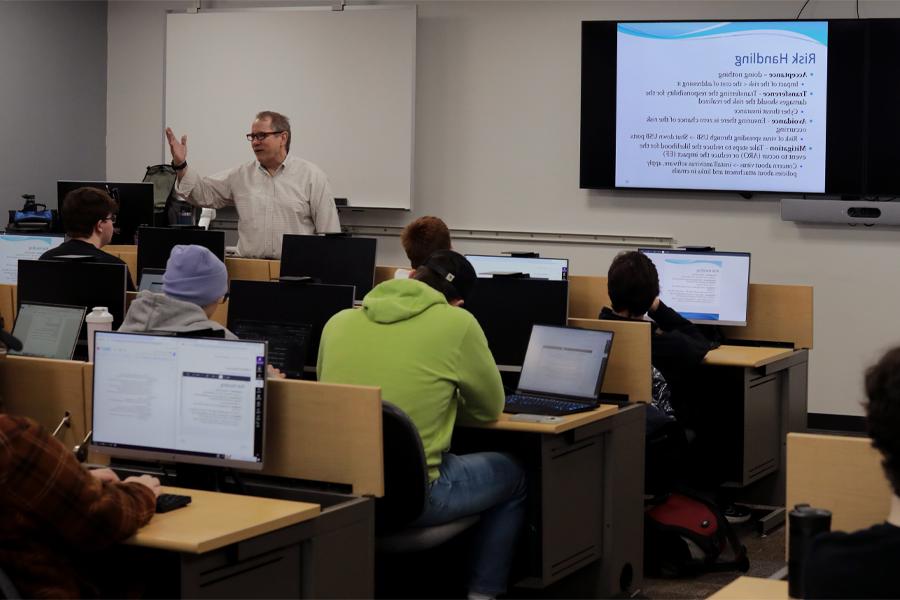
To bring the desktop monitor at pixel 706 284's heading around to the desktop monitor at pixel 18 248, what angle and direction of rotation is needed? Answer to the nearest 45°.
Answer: approximately 90° to its right

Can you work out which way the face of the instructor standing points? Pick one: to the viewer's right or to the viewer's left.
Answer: to the viewer's left

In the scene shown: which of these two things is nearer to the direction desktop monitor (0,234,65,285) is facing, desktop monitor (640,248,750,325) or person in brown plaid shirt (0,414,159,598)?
the person in brown plaid shirt

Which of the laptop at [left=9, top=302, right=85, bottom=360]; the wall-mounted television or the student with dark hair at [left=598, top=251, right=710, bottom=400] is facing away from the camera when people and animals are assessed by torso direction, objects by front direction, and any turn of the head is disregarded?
the student with dark hair

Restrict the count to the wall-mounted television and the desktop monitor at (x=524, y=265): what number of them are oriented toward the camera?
2

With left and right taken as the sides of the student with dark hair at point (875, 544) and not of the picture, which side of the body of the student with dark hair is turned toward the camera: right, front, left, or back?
back

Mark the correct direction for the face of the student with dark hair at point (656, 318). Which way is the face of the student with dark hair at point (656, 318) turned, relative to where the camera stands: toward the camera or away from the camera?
away from the camera

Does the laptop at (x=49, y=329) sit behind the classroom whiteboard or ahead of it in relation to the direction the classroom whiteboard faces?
ahead

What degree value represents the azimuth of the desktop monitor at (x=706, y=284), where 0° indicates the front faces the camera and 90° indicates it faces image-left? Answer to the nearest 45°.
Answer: approximately 0°

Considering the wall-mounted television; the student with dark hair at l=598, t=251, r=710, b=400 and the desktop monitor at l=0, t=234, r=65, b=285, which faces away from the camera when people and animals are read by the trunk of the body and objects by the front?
the student with dark hair

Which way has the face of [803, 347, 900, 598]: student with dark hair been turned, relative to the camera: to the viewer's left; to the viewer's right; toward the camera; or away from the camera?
away from the camera

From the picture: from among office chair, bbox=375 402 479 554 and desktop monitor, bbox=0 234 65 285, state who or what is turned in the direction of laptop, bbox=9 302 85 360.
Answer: desktop monitor, bbox=0 234 65 285

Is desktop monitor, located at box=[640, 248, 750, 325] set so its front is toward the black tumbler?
yes

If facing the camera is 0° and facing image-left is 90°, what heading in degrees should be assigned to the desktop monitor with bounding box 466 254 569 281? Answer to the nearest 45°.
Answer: approximately 0°
